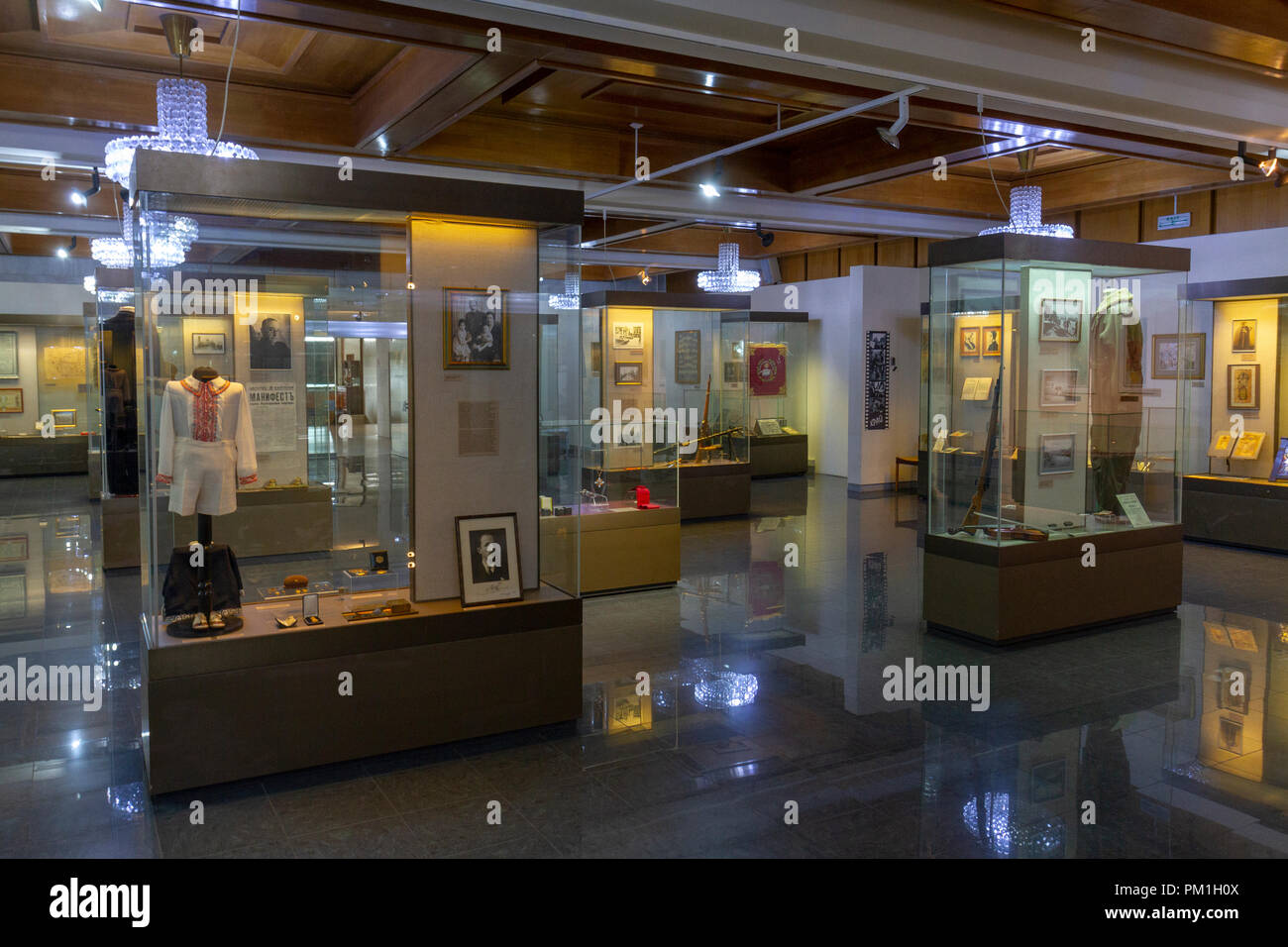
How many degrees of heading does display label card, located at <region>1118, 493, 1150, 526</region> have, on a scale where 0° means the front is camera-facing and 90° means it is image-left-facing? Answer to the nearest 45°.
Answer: approximately 315°

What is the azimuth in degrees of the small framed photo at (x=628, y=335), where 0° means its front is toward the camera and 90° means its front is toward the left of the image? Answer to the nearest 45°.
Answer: approximately 0°

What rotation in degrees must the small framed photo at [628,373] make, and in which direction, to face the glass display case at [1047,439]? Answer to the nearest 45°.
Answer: approximately 45° to its left

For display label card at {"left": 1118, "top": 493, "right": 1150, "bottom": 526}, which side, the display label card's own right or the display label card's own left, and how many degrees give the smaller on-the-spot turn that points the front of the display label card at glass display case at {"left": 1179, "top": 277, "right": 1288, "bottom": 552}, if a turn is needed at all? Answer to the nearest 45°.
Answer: approximately 135° to the display label card's own left

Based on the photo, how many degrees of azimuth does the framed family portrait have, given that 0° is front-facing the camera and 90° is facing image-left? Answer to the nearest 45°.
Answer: approximately 0°

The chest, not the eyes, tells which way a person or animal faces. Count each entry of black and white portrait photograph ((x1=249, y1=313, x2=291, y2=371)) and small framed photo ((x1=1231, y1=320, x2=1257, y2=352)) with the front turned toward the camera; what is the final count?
2

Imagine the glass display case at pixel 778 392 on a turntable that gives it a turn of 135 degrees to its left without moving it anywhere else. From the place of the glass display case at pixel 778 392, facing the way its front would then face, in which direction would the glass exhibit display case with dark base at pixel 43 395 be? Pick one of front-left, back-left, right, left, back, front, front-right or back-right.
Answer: back-left

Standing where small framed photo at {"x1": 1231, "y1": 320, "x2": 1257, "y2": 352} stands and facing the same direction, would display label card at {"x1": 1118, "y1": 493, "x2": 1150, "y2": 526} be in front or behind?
in front

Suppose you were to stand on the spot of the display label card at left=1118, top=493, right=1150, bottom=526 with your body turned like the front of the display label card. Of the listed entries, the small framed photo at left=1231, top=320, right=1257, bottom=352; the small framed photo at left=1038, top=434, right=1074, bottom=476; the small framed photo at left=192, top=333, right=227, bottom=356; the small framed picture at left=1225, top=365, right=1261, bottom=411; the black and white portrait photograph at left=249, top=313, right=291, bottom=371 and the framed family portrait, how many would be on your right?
4
